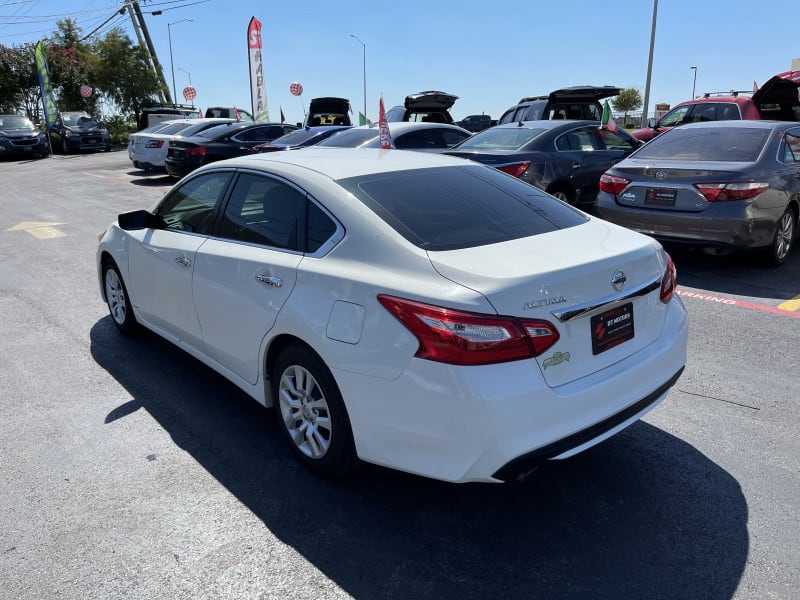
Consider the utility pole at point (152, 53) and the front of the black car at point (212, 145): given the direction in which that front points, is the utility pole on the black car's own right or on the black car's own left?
on the black car's own left

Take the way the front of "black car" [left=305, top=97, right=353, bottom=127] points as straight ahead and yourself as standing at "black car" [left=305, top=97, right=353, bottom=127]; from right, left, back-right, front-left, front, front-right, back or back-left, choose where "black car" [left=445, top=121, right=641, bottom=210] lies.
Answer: back

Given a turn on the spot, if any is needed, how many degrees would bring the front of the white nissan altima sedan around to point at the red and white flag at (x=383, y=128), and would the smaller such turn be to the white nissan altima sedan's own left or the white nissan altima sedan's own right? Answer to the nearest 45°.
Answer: approximately 45° to the white nissan altima sedan's own right

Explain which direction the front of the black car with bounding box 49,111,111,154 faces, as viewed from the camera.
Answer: facing the viewer and to the right of the viewer

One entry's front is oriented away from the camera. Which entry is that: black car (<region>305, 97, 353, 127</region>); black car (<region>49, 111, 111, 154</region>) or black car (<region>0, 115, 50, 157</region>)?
black car (<region>305, 97, 353, 127</region>)

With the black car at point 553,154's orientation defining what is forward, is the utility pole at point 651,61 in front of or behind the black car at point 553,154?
in front

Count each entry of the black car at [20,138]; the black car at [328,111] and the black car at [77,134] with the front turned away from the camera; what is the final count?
1

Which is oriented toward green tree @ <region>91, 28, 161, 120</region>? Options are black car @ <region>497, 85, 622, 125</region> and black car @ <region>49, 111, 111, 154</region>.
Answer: black car @ <region>497, 85, 622, 125</region>

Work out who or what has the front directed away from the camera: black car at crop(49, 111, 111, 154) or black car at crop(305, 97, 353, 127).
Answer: black car at crop(305, 97, 353, 127)

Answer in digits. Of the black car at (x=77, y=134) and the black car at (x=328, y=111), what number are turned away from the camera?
1

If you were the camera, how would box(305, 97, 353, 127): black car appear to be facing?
facing away from the viewer

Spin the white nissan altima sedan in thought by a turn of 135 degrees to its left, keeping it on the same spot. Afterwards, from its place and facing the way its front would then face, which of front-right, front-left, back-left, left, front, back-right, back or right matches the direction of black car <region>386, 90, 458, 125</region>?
back

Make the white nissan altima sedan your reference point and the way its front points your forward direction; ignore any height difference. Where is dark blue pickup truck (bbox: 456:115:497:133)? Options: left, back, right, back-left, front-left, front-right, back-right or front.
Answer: front-right

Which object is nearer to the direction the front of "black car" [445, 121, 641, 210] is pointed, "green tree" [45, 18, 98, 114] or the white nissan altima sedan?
the green tree

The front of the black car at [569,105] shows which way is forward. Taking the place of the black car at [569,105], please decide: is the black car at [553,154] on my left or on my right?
on my left

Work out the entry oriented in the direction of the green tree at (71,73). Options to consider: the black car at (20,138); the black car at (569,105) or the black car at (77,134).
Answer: the black car at (569,105)
